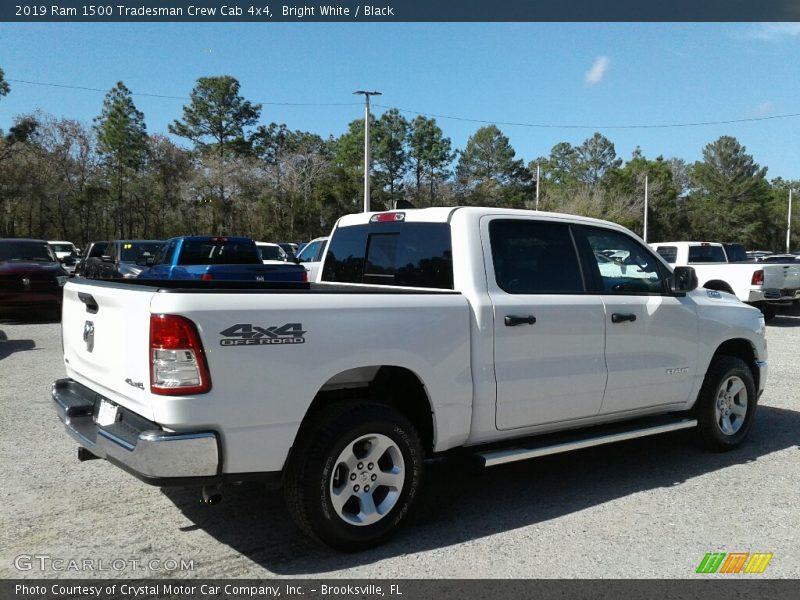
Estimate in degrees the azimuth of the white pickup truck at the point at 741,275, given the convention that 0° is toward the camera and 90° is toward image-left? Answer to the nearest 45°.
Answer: approximately 135°

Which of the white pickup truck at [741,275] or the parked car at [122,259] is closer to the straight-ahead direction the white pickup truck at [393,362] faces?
the white pickup truck

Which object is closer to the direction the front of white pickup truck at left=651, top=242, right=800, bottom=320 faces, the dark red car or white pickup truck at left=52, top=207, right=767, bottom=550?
the dark red car

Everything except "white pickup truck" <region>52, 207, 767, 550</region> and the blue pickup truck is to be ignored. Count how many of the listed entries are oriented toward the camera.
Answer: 0

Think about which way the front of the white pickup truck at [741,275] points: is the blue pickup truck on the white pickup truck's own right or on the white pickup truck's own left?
on the white pickup truck's own left

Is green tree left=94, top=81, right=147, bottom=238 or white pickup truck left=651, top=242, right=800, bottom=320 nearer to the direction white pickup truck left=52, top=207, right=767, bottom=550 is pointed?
the white pickup truck

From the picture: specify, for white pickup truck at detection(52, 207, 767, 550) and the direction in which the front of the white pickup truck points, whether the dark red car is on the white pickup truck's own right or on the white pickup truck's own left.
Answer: on the white pickup truck's own left

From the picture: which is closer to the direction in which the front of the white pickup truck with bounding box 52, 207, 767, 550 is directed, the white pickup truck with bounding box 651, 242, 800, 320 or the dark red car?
the white pickup truck

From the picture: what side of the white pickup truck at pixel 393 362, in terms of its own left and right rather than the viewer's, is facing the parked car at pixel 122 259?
left

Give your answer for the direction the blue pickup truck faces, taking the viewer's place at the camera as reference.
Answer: facing away from the viewer and to the left of the viewer

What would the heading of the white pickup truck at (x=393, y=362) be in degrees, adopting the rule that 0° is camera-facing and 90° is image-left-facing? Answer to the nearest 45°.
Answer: approximately 225°

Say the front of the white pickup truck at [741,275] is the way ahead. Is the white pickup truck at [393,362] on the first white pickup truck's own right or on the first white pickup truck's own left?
on the first white pickup truck's own left

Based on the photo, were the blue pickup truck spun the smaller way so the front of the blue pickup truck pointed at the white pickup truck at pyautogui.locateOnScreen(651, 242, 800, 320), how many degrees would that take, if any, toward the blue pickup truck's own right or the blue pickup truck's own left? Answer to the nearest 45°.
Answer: approximately 135° to the blue pickup truck's own right
